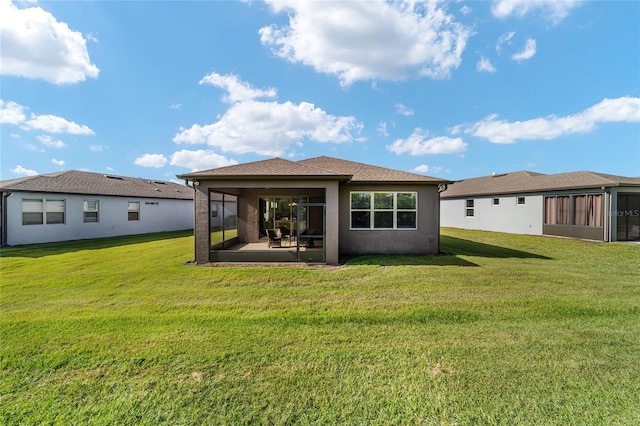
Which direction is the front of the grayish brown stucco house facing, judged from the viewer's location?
facing away from the viewer

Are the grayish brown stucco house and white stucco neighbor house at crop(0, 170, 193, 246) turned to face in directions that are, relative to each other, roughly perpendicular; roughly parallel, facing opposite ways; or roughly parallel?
roughly parallel

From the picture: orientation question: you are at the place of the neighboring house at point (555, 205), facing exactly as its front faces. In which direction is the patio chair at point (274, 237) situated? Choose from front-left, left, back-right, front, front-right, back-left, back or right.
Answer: left

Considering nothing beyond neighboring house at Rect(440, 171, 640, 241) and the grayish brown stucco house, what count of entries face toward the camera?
0

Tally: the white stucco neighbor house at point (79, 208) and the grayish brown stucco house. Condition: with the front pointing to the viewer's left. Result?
0

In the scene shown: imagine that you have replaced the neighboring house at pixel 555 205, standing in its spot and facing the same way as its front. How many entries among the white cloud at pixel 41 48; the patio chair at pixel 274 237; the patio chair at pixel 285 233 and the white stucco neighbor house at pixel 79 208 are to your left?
4

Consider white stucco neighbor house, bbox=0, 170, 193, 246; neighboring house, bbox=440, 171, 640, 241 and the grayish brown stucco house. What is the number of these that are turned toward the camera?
0

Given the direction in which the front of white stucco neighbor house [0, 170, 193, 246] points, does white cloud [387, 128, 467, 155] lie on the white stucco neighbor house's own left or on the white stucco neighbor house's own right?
on the white stucco neighbor house's own right
